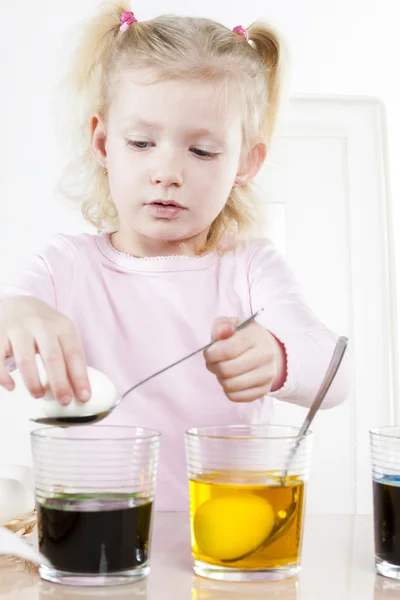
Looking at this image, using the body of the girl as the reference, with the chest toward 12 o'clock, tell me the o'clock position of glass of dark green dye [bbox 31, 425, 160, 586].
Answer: The glass of dark green dye is roughly at 12 o'clock from the girl.

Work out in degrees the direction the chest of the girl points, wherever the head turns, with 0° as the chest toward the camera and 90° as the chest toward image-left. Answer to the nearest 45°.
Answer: approximately 0°

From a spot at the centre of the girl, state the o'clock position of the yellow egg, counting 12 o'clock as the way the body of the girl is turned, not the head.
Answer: The yellow egg is roughly at 12 o'clock from the girl.

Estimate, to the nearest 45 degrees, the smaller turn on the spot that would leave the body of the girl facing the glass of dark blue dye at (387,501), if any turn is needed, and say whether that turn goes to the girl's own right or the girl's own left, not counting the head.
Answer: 0° — they already face it

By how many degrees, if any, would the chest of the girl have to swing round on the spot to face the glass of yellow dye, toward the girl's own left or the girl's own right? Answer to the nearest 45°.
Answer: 0° — they already face it
